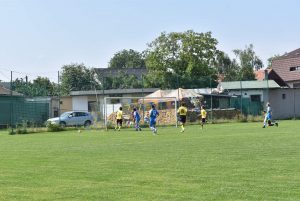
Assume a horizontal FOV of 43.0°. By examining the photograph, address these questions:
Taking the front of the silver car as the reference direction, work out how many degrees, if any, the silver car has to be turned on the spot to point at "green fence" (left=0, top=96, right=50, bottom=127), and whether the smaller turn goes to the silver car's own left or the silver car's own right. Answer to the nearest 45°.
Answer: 0° — it already faces it

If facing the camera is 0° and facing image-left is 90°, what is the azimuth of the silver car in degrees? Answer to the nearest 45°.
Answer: approximately 90°
